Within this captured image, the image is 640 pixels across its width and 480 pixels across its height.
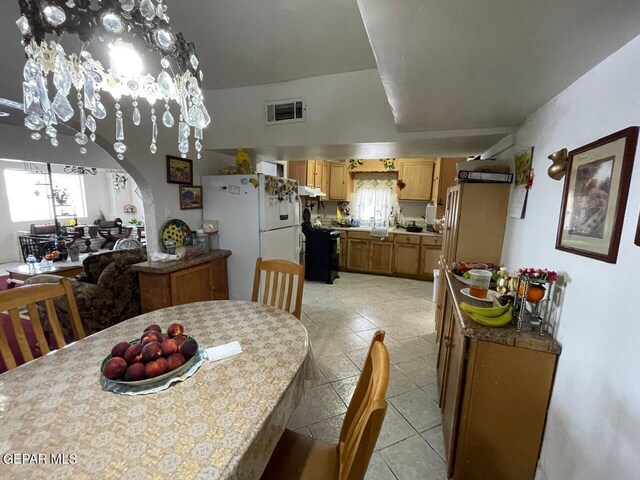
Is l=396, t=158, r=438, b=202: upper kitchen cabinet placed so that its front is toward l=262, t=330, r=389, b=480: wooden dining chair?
yes

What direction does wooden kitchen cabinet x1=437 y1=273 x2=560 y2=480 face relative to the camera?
to the viewer's left

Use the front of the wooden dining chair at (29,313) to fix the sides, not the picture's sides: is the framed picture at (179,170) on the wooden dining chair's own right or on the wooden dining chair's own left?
on the wooden dining chair's own left

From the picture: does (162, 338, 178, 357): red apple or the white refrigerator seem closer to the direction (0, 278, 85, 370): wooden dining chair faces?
the red apple

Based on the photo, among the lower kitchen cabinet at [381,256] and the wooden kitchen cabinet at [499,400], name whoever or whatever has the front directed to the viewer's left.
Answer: the wooden kitchen cabinet

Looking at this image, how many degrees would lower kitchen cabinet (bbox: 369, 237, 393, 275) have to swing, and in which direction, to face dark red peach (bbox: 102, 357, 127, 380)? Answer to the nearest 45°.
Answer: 0° — it already faces it

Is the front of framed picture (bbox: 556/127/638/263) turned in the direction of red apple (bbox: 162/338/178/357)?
yes

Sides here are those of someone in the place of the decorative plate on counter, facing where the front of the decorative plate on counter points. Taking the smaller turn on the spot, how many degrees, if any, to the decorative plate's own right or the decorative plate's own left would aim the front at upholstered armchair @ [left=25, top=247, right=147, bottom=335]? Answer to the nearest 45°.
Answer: approximately 90° to the decorative plate's own right

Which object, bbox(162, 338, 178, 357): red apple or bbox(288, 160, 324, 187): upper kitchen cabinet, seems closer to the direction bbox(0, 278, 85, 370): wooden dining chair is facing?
the red apple

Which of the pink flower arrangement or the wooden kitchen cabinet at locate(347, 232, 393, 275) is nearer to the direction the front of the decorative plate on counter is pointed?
the pink flower arrangement
